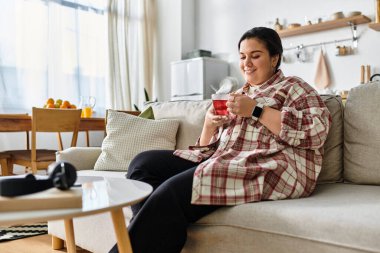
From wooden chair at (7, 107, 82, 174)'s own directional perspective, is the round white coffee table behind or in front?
behind

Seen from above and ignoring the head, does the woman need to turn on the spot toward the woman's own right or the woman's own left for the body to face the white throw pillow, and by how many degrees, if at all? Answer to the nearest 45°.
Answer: approximately 90° to the woman's own right

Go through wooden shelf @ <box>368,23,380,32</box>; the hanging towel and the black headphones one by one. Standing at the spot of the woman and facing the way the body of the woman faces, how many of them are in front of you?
1

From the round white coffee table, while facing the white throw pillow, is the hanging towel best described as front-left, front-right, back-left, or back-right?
front-right

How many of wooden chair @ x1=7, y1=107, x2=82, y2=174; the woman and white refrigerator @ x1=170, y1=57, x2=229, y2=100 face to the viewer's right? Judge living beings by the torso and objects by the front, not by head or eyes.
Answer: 0

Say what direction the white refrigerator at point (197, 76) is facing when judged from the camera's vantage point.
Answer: facing the viewer and to the left of the viewer

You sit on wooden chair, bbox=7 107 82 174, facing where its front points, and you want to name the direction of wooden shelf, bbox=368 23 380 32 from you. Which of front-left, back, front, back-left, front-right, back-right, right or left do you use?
back-right

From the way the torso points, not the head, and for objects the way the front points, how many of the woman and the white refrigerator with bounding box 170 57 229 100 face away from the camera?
0

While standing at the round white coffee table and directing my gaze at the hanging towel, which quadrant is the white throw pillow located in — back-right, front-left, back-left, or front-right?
front-left

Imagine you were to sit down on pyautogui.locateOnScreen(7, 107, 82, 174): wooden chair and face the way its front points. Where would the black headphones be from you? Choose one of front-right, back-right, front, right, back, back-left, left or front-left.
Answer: back-left

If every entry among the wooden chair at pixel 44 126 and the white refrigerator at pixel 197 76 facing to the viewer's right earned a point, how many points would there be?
0

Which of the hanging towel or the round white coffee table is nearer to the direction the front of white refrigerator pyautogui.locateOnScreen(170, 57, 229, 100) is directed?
the round white coffee table

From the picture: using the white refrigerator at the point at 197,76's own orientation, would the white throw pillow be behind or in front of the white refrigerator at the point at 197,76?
in front

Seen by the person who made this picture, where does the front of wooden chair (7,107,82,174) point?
facing away from the viewer and to the left of the viewer

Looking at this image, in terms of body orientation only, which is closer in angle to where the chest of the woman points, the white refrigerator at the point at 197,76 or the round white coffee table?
the round white coffee table

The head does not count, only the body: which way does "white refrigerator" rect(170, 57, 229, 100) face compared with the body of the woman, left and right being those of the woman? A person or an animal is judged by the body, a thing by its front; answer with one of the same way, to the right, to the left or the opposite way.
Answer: the same way

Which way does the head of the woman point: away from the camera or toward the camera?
toward the camera
